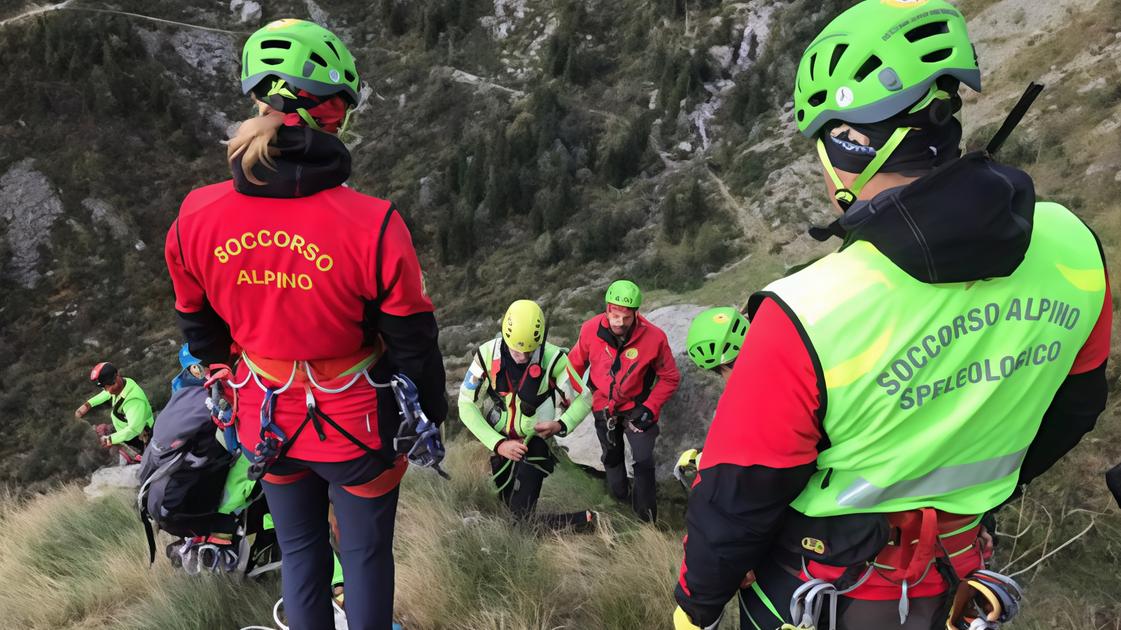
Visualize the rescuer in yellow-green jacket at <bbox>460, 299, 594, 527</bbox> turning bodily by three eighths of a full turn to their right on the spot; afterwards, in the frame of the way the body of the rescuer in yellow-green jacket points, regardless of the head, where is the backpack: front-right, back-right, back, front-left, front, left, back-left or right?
left

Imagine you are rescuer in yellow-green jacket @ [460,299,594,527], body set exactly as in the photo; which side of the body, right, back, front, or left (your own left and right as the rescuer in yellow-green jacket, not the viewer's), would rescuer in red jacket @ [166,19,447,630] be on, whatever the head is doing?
front

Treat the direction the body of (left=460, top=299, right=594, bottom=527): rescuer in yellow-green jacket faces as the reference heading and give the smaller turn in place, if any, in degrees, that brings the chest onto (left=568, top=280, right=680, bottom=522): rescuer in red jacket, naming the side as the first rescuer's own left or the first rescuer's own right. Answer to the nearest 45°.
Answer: approximately 135° to the first rescuer's own left

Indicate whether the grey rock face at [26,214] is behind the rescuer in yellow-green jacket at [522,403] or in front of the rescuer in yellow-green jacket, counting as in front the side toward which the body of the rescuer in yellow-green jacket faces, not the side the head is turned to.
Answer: behind

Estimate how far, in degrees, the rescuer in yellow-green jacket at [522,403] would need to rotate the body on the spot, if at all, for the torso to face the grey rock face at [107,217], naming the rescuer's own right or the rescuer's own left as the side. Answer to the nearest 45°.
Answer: approximately 135° to the rescuer's own right

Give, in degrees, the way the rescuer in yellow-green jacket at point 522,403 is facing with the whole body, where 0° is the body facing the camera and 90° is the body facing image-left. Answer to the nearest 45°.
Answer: approximately 0°

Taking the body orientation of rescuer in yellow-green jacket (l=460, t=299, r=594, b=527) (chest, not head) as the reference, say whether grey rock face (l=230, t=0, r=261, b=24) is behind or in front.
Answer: behind

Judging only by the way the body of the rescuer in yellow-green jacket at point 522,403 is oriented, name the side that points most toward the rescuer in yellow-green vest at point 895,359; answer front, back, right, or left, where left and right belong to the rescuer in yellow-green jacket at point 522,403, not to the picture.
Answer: front
